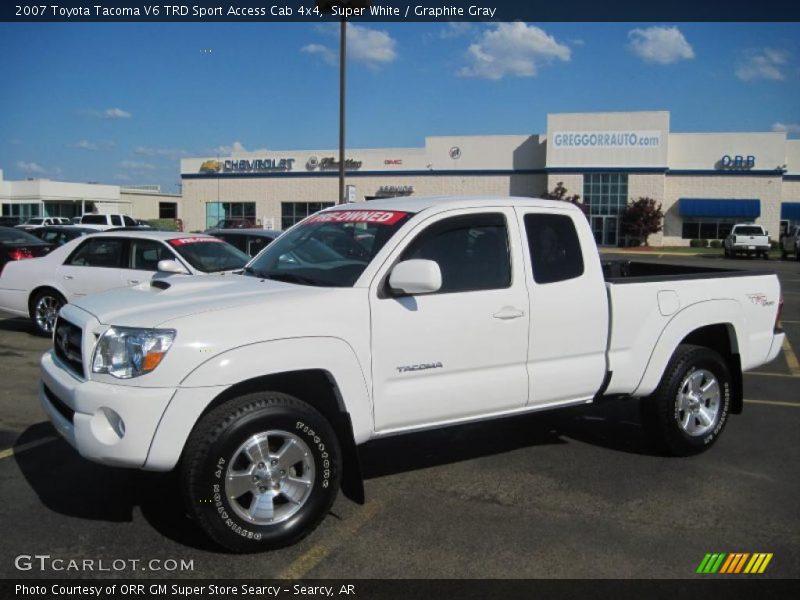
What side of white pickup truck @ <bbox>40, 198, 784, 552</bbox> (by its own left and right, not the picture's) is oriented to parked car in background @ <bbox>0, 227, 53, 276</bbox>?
right

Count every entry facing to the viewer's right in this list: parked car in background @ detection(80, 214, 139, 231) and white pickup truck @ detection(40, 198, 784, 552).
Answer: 1

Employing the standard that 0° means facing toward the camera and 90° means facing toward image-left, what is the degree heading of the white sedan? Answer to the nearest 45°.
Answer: approximately 315°

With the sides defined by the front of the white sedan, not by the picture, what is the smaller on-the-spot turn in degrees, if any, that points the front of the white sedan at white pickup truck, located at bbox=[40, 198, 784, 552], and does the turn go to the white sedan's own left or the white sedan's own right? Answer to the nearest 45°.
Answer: approximately 45° to the white sedan's own right

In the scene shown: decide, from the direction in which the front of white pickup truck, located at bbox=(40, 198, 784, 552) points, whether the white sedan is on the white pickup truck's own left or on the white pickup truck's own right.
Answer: on the white pickup truck's own right

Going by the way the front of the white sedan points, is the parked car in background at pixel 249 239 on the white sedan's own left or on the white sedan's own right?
on the white sedan's own left

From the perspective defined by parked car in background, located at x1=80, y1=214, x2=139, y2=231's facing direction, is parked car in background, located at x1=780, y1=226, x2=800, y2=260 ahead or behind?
ahead

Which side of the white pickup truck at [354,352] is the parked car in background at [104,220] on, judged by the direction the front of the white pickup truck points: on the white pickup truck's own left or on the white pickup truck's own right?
on the white pickup truck's own right

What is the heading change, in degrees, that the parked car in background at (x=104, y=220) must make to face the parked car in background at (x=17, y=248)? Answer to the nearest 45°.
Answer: approximately 90° to its right

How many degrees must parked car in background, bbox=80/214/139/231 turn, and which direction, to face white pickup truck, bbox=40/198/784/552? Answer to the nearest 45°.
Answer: approximately 90° to its right

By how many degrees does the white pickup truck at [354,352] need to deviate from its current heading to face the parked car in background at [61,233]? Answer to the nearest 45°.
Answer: approximately 90° to its right

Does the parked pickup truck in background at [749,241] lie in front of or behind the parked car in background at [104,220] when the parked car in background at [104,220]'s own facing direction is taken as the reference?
in front

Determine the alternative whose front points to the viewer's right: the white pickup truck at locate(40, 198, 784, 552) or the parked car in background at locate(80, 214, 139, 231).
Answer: the parked car in background

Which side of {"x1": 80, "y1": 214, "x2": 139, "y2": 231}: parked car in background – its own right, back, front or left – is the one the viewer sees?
right

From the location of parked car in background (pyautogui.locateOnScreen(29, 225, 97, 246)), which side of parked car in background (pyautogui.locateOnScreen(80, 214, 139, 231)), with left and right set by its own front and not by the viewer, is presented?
right
